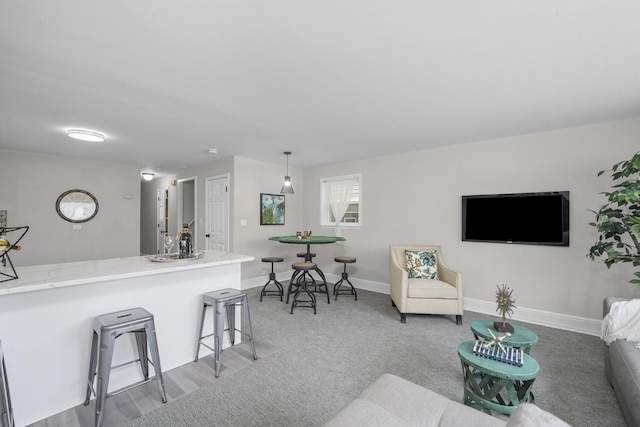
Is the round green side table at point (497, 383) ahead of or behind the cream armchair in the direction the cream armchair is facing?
ahead

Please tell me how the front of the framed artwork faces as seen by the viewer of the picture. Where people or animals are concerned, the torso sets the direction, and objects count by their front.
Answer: facing the viewer and to the right of the viewer

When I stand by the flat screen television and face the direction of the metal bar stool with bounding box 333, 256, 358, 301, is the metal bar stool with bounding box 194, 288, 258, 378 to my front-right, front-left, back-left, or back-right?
front-left

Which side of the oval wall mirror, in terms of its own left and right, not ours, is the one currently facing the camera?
front

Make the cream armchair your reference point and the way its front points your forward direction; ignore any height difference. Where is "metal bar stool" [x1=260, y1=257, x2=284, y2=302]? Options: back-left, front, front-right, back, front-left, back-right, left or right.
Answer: back-right

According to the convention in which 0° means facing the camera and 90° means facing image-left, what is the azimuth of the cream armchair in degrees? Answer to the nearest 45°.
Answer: approximately 315°

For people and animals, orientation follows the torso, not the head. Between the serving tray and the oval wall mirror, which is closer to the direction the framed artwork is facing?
the serving tray

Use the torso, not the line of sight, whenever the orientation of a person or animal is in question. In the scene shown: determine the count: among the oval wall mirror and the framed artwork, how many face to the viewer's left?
0

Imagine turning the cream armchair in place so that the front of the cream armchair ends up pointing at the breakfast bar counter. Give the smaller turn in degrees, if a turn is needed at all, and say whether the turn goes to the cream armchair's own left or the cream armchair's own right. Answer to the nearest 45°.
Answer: approximately 90° to the cream armchair's own right

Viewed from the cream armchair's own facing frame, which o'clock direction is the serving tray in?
The serving tray is roughly at 3 o'clock from the cream armchair.

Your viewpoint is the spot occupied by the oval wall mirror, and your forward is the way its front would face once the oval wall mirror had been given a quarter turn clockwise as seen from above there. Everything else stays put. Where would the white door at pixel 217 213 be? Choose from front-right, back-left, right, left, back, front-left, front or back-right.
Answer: back-left

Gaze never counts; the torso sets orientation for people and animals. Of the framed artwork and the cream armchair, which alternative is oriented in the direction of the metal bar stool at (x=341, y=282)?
the framed artwork

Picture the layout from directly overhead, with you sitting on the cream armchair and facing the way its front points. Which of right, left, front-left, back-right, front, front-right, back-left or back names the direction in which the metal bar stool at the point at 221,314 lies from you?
right

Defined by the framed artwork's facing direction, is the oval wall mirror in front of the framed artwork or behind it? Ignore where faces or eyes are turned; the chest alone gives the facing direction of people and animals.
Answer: behind

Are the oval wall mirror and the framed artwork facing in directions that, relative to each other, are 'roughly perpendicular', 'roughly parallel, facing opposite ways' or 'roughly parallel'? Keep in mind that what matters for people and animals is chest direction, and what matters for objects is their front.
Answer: roughly parallel

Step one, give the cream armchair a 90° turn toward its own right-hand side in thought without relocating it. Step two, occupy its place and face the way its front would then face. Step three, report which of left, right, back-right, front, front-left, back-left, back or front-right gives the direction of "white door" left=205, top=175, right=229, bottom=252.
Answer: front-right

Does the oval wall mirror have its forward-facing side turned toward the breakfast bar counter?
yes
